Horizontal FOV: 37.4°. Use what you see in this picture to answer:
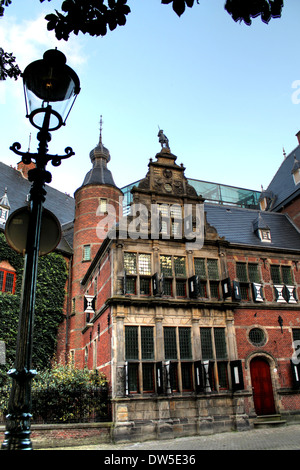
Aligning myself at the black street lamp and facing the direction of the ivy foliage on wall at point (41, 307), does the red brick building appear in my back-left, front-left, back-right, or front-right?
front-right

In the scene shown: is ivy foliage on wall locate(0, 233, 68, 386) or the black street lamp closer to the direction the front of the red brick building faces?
the black street lamp

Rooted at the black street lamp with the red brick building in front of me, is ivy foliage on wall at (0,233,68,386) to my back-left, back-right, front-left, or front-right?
front-left

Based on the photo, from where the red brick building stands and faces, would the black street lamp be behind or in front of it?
in front

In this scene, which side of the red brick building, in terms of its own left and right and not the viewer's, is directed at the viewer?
front
